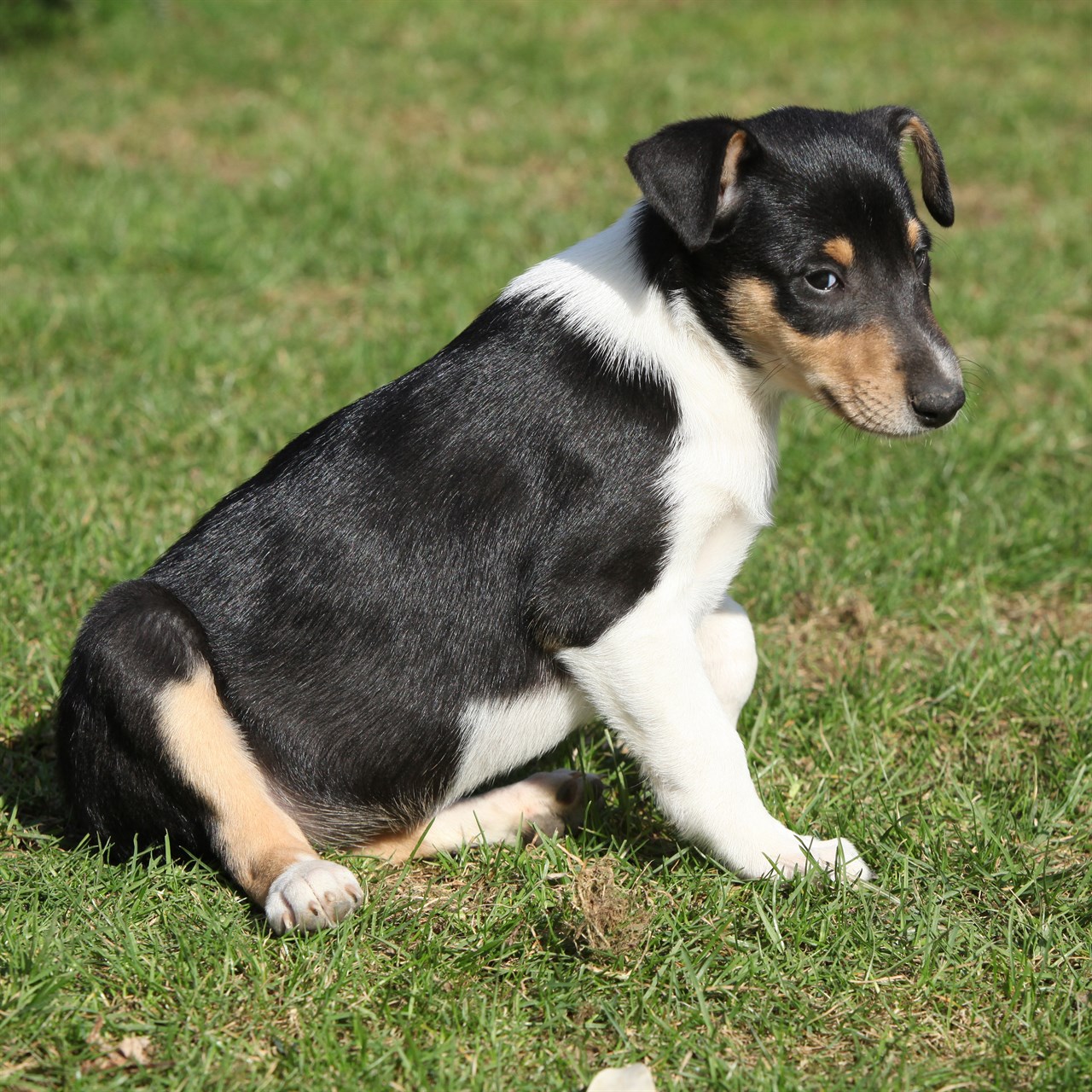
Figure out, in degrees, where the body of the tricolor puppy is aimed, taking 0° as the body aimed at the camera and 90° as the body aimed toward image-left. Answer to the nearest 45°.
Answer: approximately 270°
